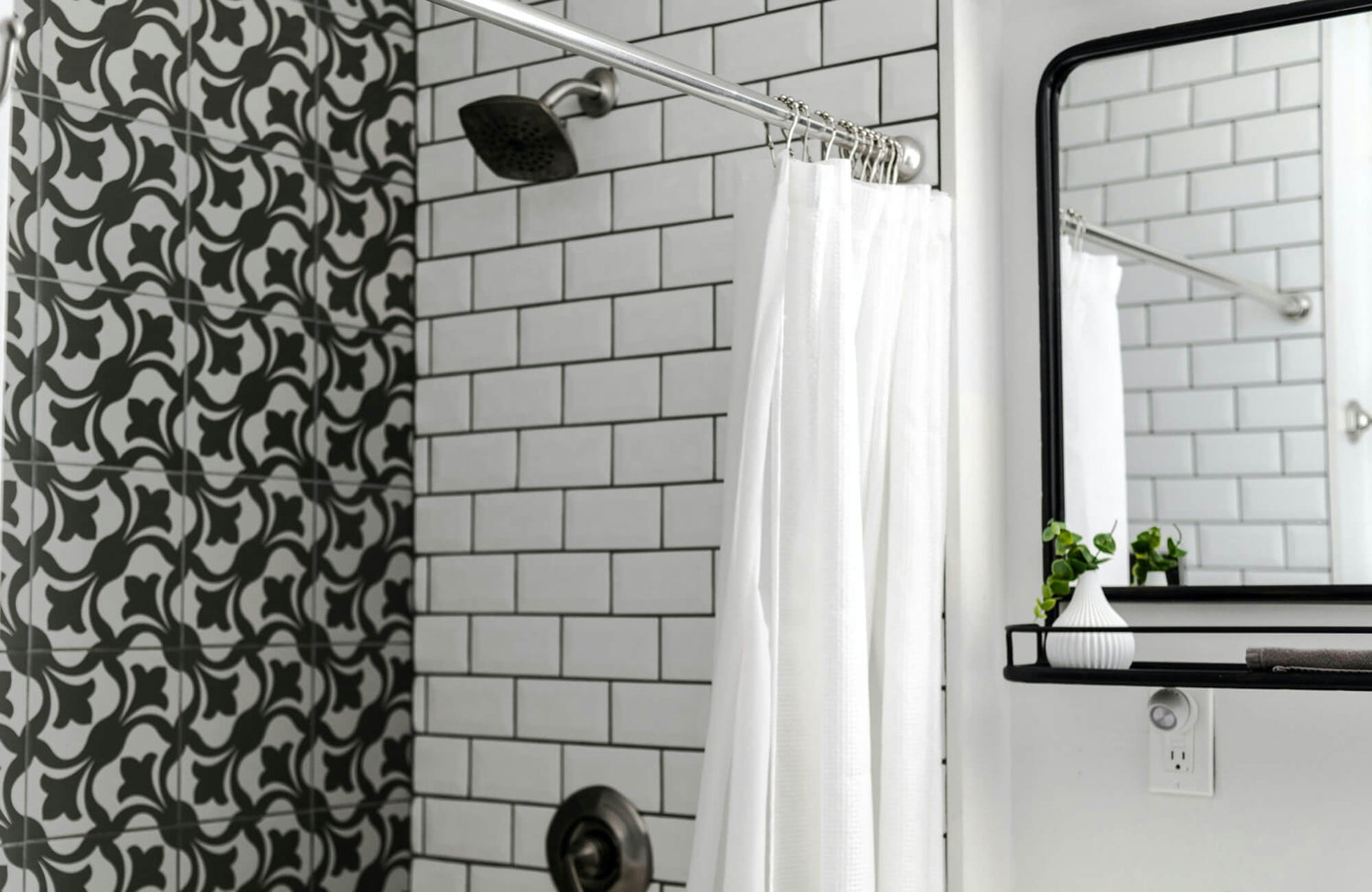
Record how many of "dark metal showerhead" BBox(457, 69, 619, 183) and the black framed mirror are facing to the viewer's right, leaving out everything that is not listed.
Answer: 0

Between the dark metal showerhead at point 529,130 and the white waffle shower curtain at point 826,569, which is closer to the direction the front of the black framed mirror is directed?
the white waffle shower curtain

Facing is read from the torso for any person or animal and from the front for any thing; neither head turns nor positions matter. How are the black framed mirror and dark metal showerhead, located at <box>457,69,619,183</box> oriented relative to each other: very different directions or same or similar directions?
same or similar directions

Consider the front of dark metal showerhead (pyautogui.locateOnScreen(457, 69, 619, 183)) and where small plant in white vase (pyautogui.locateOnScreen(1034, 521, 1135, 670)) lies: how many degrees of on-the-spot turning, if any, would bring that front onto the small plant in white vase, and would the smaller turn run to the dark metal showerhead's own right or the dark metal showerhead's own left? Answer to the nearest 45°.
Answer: approximately 90° to the dark metal showerhead's own left

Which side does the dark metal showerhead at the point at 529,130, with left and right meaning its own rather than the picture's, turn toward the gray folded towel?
left

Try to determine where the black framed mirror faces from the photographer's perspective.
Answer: facing the viewer and to the left of the viewer

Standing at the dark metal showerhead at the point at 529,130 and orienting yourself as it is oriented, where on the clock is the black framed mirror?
The black framed mirror is roughly at 8 o'clock from the dark metal showerhead.

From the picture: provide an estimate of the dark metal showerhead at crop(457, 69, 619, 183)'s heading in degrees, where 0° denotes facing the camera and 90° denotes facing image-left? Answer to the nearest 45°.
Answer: approximately 45°

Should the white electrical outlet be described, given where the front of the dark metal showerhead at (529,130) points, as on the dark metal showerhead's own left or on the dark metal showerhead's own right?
on the dark metal showerhead's own left

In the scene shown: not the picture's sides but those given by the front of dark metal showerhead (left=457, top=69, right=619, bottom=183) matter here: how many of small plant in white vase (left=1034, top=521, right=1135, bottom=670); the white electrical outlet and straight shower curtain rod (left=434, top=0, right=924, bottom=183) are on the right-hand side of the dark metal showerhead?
0

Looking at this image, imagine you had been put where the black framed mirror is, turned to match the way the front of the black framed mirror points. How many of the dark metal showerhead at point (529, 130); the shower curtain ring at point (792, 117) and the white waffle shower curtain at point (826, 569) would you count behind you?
0

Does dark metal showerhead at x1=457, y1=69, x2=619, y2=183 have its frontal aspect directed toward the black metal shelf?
no
